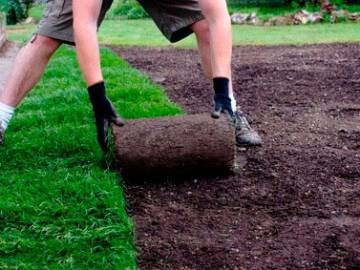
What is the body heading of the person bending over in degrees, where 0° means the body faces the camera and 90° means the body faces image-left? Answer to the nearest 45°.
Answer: approximately 0°

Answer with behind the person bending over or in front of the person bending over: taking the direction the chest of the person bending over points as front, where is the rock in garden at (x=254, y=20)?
behind

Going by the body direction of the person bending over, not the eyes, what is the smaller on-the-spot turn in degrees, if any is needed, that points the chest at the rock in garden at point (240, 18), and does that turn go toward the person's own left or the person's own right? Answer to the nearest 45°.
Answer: approximately 180°

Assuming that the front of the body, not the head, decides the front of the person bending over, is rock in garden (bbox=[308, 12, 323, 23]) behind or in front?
behind

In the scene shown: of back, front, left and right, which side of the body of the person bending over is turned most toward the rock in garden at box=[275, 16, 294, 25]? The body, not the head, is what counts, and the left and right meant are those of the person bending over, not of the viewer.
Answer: back
